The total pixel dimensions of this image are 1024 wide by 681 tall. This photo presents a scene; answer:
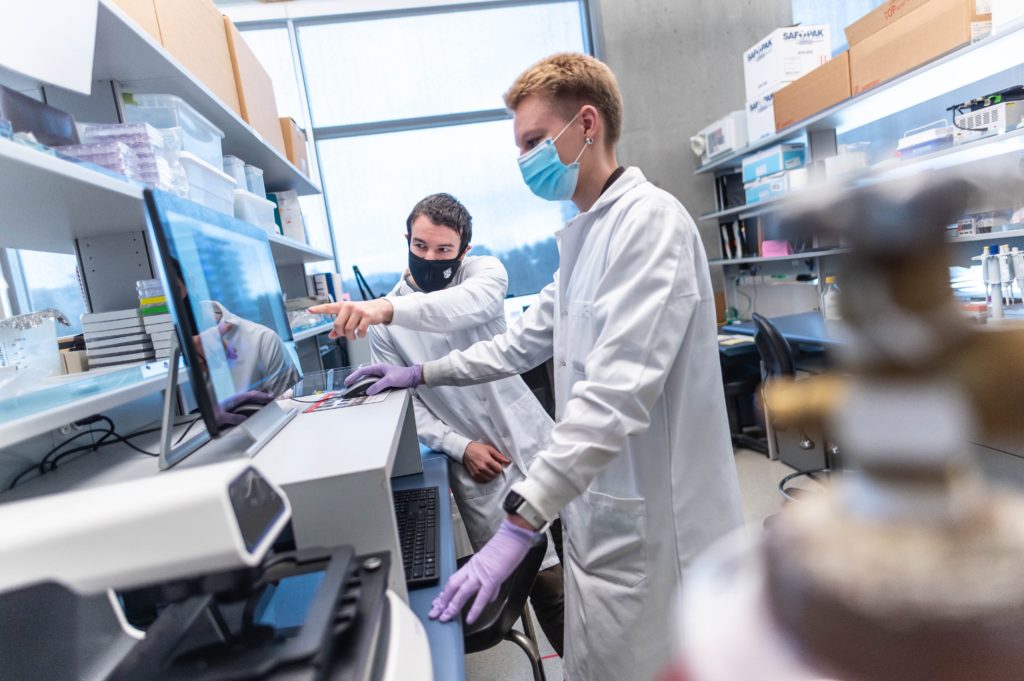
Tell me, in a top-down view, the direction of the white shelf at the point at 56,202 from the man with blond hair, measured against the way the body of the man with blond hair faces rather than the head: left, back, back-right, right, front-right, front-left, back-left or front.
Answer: front

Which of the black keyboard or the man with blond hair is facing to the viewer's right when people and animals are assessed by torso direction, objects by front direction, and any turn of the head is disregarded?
the black keyboard

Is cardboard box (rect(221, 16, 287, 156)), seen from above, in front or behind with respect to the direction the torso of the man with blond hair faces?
in front

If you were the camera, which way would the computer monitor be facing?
facing the viewer and to the right of the viewer

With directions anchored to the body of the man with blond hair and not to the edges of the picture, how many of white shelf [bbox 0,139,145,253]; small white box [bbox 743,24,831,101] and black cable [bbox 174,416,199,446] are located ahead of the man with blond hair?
2

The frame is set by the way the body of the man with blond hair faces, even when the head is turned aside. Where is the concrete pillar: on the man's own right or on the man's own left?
on the man's own right

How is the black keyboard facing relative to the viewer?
to the viewer's right

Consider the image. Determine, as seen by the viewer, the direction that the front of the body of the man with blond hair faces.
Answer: to the viewer's left

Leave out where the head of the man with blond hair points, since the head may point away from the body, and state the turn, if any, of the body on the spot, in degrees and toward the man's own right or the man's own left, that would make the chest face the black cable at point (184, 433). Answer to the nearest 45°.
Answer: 0° — they already face it

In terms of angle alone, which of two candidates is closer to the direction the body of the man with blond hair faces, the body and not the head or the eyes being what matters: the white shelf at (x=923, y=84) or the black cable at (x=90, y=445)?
the black cable

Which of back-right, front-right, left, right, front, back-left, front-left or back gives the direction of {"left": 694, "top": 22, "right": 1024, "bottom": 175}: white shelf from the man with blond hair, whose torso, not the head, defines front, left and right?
back-right

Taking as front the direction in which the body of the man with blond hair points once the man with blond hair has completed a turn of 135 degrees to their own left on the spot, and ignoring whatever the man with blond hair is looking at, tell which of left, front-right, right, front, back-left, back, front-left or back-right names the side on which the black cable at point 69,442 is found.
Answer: back-right

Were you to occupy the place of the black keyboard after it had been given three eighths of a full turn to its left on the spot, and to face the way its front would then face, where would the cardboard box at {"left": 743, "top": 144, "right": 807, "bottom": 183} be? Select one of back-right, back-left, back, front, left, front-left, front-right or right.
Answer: right

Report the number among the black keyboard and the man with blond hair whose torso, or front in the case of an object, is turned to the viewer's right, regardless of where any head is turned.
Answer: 1

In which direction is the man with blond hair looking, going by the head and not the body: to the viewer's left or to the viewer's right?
to the viewer's left
